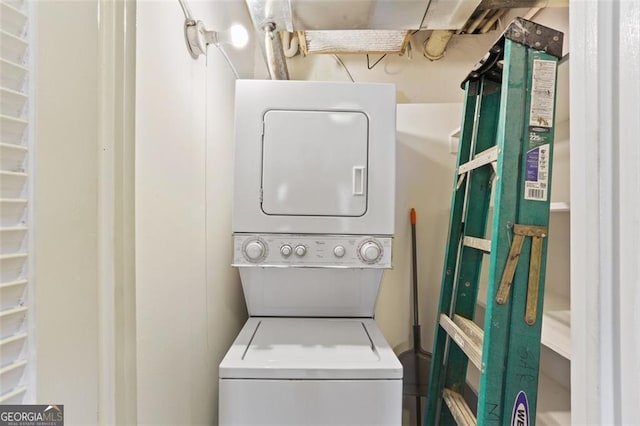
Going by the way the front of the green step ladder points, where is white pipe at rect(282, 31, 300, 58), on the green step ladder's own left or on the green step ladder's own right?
on the green step ladder's own right

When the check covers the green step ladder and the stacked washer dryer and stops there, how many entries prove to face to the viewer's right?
0

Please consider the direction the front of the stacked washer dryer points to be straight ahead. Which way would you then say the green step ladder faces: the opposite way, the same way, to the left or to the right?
to the right

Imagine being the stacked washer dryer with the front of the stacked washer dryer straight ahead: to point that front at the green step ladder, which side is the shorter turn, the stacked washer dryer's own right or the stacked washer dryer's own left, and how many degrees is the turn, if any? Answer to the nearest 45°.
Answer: approximately 45° to the stacked washer dryer's own left

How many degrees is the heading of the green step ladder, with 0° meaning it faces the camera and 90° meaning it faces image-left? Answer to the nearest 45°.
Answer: approximately 45°

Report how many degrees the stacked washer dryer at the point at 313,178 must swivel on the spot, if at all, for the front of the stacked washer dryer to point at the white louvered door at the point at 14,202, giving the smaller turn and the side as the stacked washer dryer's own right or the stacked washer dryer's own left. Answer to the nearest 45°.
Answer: approximately 45° to the stacked washer dryer's own right

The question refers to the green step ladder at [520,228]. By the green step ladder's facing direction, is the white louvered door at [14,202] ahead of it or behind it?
ahead

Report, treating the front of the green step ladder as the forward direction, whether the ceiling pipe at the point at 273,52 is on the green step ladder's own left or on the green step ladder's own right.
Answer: on the green step ladder's own right

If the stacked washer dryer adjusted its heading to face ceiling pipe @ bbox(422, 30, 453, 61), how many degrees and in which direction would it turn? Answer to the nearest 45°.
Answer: approximately 135° to its left

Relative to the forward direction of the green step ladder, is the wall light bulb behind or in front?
in front

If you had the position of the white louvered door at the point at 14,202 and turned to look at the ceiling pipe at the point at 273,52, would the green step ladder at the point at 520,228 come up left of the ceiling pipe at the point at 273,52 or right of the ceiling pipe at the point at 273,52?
right

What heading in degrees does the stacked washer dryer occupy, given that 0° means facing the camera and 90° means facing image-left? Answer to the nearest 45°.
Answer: approximately 0°
